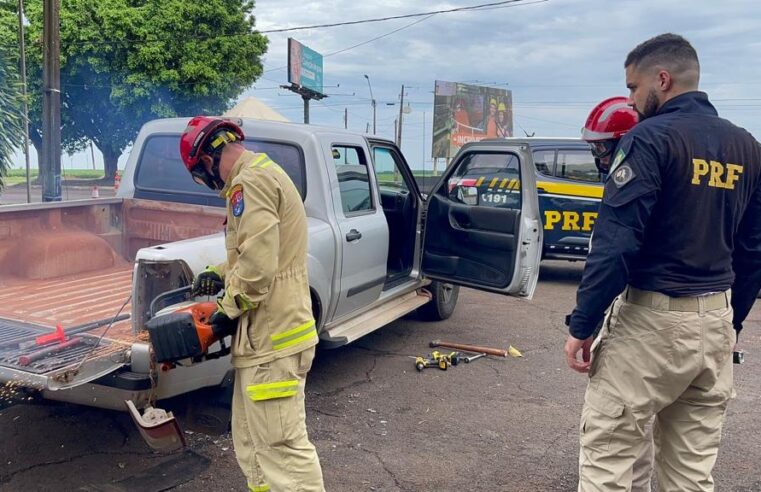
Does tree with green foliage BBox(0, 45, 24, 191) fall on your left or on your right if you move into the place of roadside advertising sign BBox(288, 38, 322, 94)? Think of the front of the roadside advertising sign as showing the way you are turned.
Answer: on your right

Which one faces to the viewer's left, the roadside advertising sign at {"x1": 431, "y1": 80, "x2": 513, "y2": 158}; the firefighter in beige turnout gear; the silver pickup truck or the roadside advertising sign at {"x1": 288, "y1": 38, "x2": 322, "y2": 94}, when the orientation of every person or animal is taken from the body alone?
the firefighter in beige turnout gear

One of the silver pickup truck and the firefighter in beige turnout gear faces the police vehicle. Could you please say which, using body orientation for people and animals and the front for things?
the silver pickup truck

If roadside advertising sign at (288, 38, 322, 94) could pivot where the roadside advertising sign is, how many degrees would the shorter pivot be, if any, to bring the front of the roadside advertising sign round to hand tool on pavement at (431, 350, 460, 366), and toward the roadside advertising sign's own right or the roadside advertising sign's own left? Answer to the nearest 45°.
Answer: approximately 45° to the roadside advertising sign's own right

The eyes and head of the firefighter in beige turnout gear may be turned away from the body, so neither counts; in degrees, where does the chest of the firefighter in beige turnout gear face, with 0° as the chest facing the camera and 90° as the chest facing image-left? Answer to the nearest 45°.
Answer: approximately 90°

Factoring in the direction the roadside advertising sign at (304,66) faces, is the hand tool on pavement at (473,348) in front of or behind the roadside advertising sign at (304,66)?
in front

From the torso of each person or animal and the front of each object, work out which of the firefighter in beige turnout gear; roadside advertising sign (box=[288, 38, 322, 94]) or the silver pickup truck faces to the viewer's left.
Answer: the firefighter in beige turnout gear

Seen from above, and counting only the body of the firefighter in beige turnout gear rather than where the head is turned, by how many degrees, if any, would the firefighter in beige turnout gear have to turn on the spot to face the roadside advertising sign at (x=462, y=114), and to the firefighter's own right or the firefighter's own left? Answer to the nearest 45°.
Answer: approximately 90° to the firefighter's own right

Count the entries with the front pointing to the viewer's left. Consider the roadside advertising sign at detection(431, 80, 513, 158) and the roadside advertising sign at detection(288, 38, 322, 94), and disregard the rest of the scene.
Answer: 0

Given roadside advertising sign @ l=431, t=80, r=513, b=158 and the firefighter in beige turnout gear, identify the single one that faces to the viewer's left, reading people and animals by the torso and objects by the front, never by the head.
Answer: the firefighter in beige turnout gear

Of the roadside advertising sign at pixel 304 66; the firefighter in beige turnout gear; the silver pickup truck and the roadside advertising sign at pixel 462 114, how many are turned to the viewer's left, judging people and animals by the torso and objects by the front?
1

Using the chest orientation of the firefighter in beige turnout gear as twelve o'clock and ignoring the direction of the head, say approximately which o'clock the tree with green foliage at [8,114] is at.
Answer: The tree with green foliage is roughly at 2 o'clock from the firefighter in beige turnout gear.

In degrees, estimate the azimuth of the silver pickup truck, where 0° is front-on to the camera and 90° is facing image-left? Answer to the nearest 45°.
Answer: approximately 225°
